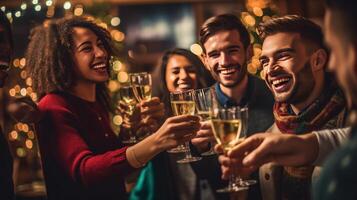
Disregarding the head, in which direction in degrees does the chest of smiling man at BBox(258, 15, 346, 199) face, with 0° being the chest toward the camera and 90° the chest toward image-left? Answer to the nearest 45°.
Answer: approximately 45°

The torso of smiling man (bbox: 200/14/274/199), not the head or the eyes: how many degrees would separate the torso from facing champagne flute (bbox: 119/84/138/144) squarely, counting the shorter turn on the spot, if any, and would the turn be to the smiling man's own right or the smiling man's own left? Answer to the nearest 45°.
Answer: approximately 45° to the smiling man's own right

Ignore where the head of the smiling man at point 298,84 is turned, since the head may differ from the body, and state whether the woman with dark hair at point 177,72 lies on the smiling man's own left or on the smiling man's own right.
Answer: on the smiling man's own right

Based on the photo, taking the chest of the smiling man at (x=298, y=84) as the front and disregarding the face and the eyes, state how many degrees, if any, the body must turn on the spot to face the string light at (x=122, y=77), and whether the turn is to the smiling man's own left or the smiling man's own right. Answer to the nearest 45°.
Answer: approximately 90° to the smiling man's own right

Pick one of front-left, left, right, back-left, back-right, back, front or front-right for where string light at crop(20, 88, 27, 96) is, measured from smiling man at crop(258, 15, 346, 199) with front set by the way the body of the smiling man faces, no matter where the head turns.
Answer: front-right

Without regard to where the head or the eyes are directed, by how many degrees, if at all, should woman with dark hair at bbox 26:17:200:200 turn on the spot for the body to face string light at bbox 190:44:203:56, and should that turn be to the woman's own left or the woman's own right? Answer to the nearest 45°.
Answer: approximately 45° to the woman's own left

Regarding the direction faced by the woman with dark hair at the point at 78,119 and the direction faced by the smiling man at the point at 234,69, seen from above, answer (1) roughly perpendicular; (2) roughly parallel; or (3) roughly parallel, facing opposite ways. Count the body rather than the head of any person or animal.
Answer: roughly perpendicular

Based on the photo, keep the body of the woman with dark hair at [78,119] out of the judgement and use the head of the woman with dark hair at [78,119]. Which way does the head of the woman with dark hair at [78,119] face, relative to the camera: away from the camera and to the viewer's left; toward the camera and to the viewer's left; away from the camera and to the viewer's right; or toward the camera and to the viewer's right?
toward the camera and to the viewer's right
